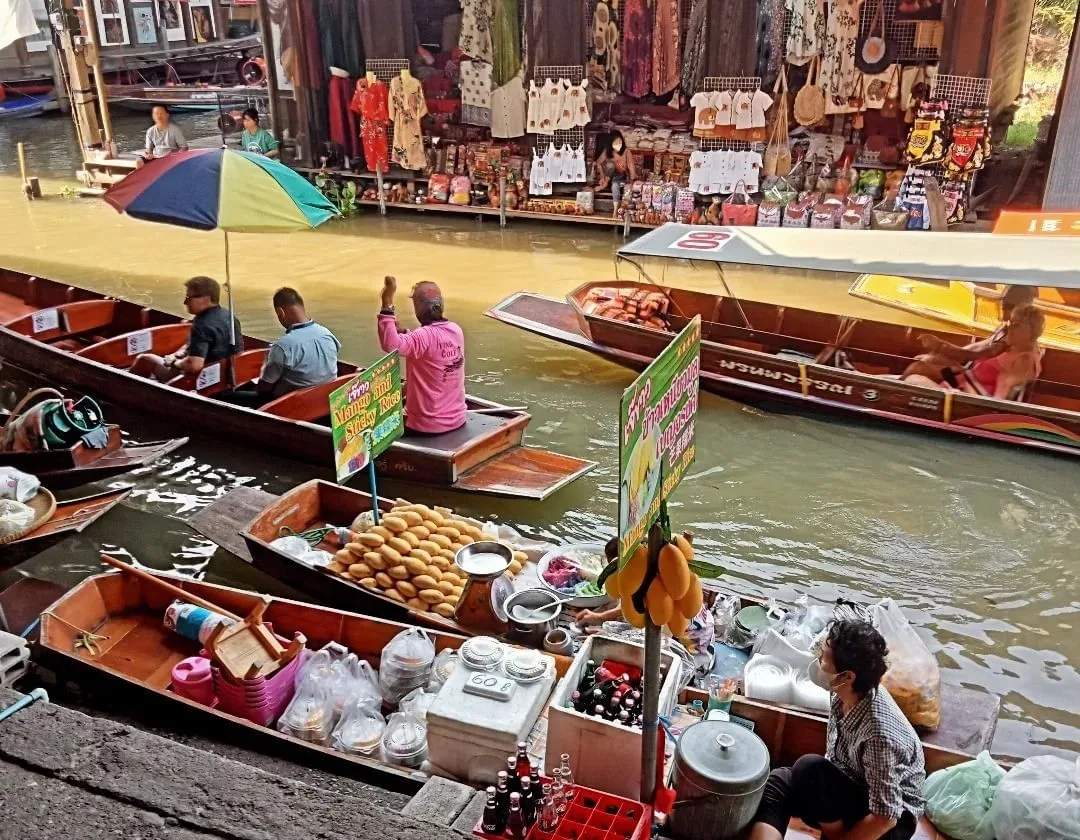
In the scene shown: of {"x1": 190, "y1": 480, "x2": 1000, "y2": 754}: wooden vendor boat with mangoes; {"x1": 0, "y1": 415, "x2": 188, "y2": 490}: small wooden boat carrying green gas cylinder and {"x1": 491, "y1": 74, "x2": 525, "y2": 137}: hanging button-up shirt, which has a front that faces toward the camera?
the hanging button-up shirt

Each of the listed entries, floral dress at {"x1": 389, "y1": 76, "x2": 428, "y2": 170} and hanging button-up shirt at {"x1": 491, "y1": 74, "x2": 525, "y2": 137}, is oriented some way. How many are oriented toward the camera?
2

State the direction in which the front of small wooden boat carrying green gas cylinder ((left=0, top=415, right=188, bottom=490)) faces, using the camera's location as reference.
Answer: facing to the right of the viewer

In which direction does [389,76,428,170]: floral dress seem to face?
toward the camera

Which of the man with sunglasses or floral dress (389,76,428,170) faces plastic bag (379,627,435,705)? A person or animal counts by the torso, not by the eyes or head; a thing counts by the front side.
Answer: the floral dress

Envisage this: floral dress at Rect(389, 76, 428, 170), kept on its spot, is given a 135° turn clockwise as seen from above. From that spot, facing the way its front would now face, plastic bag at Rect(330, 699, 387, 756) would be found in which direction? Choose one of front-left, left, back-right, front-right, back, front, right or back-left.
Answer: back-left

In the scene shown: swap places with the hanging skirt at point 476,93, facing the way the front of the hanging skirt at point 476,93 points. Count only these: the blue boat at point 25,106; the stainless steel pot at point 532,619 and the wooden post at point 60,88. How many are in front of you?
1

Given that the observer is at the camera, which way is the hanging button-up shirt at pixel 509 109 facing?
facing the viewer

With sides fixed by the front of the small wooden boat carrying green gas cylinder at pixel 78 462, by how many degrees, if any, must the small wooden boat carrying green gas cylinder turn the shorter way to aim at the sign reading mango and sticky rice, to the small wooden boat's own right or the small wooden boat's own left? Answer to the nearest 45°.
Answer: approximately 45° to the small wooden boat's own right

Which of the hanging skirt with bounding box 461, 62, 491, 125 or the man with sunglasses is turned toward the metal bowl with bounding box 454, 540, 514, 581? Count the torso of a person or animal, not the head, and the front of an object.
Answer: the hanging skirt

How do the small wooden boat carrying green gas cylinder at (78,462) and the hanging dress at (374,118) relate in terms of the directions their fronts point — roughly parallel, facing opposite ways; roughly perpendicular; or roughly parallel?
roughly perpendicular

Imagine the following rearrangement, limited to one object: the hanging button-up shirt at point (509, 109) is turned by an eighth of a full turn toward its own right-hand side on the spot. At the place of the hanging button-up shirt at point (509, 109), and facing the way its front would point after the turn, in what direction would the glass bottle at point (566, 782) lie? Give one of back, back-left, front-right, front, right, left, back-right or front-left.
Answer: front-left

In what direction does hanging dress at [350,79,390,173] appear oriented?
toward the camera

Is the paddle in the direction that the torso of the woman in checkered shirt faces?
yes
